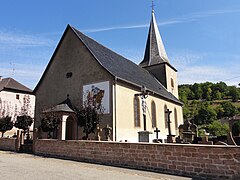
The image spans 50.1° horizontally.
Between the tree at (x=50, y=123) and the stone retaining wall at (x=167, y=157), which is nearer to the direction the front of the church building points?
the tree

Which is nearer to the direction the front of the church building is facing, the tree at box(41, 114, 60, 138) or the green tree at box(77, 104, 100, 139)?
the tree

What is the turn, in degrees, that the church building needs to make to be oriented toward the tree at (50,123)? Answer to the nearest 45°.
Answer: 0° — it already faces it

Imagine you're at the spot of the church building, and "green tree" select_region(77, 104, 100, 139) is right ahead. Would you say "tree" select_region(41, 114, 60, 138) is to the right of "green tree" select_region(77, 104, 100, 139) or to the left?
right

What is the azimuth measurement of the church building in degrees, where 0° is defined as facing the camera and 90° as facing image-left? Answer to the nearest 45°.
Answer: approximately 45°

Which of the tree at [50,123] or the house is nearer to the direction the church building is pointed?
the tree

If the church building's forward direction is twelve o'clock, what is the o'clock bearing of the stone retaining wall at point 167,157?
The stone retaining wall is roughly at 10 o'clock from the church building.

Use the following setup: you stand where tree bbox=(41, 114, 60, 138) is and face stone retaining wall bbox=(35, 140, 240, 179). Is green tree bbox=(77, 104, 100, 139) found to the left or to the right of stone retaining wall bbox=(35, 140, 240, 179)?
left

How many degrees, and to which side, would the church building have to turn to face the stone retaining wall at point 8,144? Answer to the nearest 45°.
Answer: approximately 45° to its right

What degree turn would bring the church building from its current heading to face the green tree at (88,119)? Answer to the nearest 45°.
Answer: approximately 45° to its left

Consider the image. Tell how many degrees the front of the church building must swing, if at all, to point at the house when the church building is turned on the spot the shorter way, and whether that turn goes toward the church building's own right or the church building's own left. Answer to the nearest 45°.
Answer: approximately 90° to the church building's own right

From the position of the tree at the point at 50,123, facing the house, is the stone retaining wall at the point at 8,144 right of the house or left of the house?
left

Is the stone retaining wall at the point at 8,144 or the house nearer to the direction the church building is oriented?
the stone retaining wall
